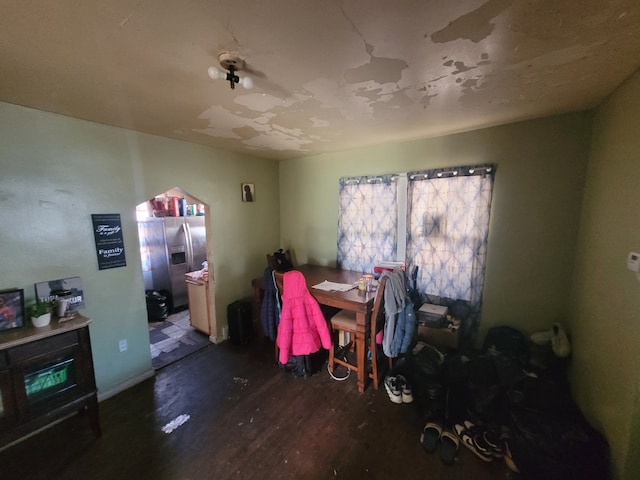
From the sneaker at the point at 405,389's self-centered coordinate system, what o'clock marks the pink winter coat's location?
The pink winter coat is roughly at 4 o'clock from the sneaker.

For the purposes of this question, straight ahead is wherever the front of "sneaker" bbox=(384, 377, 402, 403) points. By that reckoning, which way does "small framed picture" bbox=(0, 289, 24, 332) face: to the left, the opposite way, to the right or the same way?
to the left

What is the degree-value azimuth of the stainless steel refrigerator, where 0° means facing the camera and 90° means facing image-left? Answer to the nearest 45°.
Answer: approximately 315°

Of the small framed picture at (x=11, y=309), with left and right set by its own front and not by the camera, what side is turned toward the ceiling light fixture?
front

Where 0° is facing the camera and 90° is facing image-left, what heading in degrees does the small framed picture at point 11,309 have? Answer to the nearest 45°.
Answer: approximately 315°

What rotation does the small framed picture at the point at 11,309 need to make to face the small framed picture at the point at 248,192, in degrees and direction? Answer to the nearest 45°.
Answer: approximately 45° to its left

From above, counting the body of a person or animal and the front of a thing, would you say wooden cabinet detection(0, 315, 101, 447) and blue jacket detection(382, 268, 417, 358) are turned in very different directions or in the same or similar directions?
very different directions

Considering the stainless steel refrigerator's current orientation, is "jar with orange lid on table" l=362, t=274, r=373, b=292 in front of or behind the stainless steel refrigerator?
in front

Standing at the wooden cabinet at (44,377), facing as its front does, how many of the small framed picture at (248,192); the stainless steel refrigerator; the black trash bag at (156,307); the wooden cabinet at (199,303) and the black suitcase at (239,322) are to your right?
0

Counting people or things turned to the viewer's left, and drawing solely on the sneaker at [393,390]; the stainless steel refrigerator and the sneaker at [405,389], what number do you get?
0

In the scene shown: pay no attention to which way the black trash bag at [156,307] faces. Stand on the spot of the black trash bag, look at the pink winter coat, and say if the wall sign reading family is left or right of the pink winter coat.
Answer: right

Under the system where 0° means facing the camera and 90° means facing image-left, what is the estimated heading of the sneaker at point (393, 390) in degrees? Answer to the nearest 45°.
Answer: approximately 315°

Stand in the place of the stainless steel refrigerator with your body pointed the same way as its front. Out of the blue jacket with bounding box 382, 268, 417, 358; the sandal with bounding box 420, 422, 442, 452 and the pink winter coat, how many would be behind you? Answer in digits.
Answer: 0

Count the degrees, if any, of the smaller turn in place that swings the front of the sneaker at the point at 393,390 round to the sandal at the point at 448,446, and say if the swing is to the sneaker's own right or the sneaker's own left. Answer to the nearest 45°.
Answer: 0° — it already faces it
